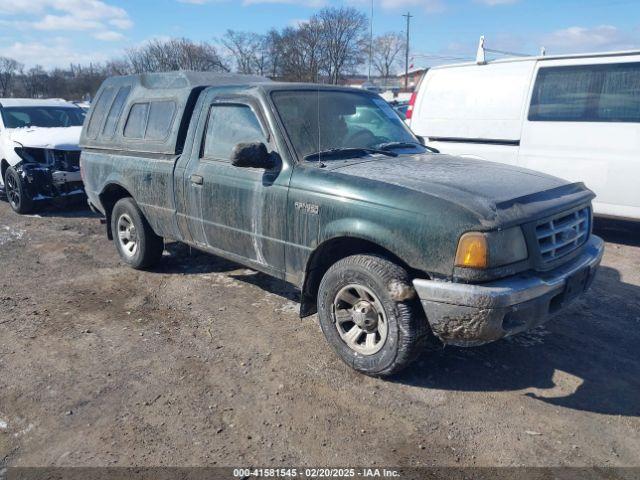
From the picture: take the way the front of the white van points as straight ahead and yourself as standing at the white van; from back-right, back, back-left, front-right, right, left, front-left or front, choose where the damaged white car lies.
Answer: back-right

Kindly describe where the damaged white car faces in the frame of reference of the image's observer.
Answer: facing the viewer and to the right of the viewer

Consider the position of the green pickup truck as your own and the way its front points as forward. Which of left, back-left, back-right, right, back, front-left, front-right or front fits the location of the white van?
left

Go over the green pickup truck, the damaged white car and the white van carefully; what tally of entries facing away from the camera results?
0

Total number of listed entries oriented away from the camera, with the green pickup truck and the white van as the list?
0

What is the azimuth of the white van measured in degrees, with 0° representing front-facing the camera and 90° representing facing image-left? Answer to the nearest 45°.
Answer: approximately 315°

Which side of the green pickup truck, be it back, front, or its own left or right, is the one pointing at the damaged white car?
back

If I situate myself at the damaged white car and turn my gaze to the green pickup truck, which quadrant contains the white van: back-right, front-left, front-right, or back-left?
front-left

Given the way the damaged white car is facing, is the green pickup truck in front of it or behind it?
in front
